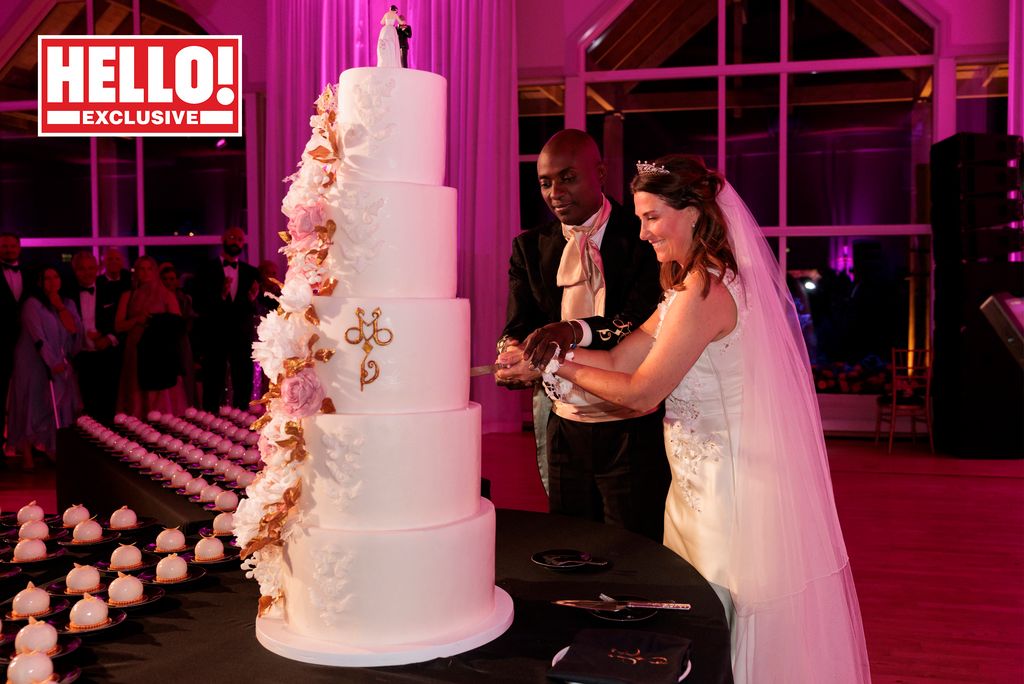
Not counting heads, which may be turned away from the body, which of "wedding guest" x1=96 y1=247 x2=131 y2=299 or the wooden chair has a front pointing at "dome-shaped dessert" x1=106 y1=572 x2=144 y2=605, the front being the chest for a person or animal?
the wedding guest

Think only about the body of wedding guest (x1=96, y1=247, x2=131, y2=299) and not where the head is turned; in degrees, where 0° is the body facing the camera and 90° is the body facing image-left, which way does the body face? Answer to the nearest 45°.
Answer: approximately 0°

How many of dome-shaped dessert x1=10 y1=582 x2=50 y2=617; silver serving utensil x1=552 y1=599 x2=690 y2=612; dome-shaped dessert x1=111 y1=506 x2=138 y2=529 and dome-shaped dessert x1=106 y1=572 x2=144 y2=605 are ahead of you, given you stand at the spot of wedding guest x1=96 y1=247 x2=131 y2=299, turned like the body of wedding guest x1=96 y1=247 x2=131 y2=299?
4

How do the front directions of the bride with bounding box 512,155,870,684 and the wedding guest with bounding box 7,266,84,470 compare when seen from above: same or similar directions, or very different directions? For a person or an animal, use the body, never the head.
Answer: very different directions

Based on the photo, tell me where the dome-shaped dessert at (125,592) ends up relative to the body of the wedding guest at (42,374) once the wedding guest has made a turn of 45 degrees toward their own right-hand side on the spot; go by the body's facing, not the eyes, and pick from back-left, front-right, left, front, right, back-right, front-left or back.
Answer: front

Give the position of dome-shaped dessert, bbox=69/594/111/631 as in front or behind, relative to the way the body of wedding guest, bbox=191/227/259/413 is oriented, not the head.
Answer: in front

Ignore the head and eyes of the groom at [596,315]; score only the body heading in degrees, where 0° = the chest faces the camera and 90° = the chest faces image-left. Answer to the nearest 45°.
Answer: approximately 45°

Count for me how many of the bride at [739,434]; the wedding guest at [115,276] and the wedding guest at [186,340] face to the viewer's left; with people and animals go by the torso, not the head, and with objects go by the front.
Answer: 1

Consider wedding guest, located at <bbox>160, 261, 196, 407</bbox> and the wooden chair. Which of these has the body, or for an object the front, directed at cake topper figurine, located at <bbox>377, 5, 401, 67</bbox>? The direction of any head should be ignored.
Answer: the wedding guest
